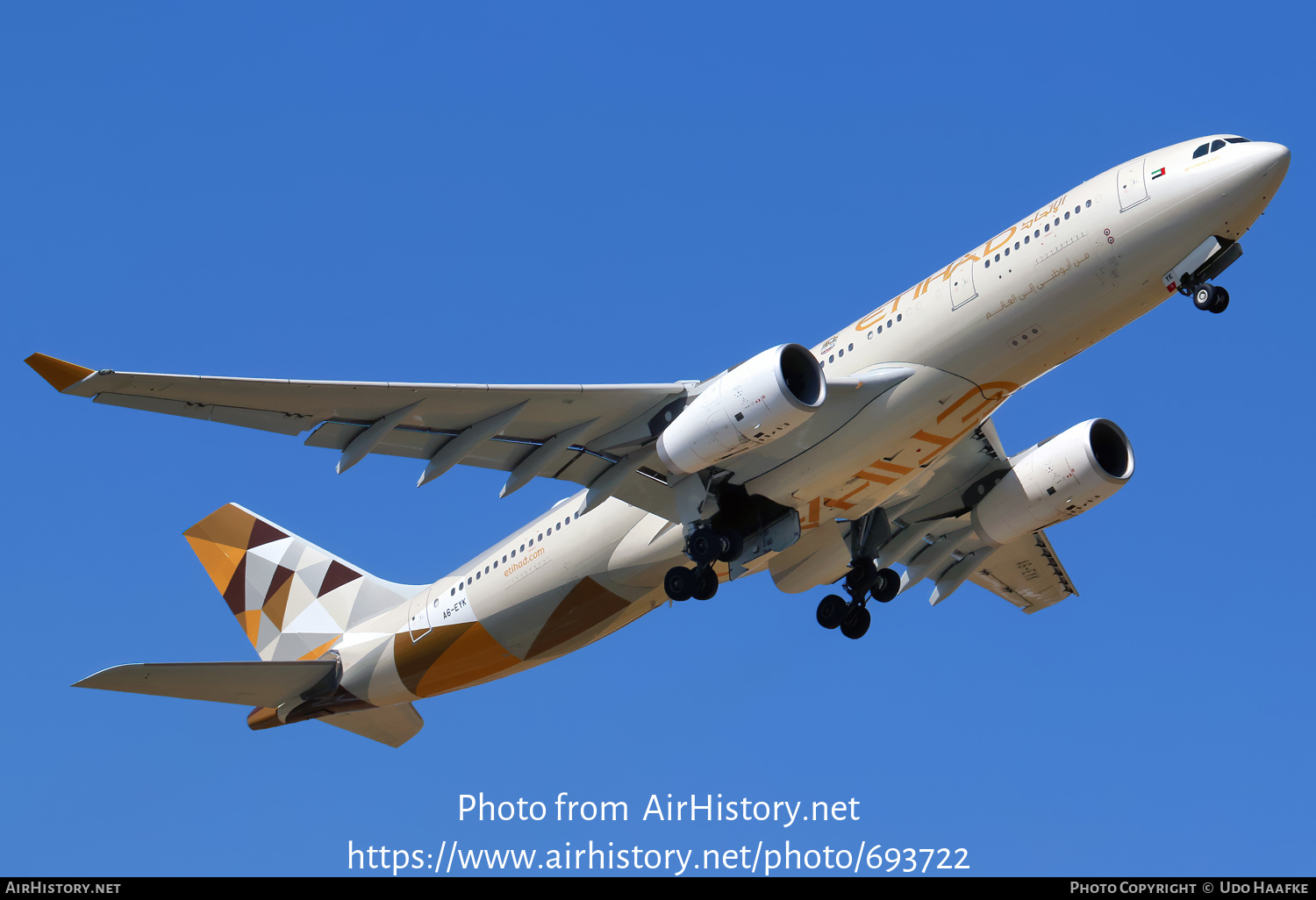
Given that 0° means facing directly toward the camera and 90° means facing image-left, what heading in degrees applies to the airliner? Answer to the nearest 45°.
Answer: approximately 315°
